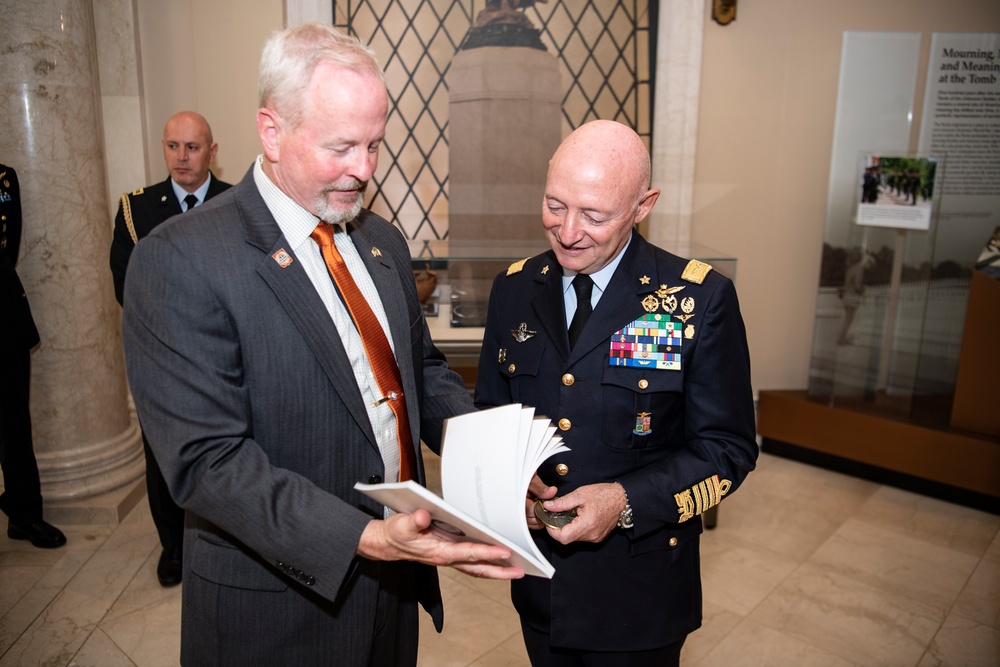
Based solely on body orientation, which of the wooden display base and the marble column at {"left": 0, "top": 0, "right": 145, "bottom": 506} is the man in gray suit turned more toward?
the wooden display base

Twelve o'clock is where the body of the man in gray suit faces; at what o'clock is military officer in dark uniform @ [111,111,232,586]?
The military officer in dark uniform is roughly at 7 o'clock from the man in gray suit.

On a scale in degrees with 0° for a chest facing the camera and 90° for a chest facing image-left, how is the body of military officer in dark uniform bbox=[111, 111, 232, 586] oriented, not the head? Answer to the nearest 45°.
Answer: approximately 0°

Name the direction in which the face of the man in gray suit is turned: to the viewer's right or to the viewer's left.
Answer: to the viewer's right

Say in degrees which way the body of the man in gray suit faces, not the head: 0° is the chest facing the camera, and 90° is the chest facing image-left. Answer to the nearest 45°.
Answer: approximately 315°

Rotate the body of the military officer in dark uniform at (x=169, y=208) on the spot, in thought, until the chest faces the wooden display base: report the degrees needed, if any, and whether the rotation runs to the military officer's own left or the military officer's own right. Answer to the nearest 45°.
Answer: approximately 90° to the military officer's own left

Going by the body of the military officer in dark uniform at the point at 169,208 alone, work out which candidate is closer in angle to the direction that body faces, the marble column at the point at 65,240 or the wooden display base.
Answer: the wooden display base
